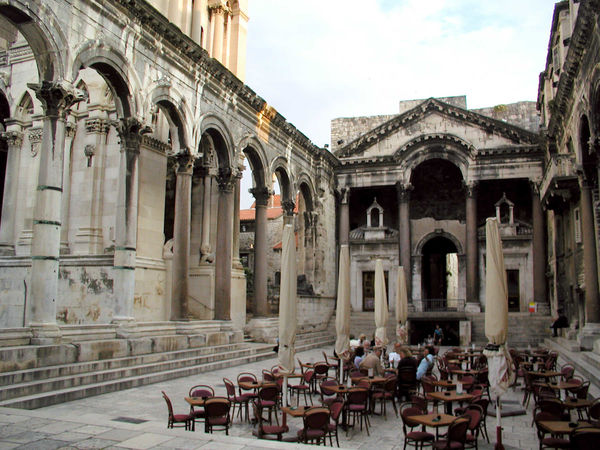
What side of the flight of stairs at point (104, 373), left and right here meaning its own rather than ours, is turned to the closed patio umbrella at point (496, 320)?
front

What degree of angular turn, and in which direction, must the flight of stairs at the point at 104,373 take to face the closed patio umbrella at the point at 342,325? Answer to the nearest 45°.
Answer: approximately 45° to its left

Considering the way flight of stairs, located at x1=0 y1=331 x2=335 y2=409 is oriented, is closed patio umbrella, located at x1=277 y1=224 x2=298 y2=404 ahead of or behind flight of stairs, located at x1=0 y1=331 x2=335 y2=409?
ahead

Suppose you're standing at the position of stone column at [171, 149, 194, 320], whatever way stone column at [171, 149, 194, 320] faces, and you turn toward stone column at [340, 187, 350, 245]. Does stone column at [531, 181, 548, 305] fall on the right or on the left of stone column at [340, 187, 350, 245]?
right

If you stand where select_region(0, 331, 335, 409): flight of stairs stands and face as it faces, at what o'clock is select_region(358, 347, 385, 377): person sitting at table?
The person sitting at table is roughly at 11 o'clock from the flight of stairs.

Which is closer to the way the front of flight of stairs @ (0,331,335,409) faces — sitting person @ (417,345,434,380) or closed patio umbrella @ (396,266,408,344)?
the sitting person

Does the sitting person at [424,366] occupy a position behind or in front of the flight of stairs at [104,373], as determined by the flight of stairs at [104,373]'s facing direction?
in front

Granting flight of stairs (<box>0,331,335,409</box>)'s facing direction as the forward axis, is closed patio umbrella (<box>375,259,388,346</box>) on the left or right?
on its left

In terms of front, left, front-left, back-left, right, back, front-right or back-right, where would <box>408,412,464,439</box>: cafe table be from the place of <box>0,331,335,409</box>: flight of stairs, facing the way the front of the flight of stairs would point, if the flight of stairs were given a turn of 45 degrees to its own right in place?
front-left

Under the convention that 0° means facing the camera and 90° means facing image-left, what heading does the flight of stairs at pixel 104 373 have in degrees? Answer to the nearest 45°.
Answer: approximately 315°

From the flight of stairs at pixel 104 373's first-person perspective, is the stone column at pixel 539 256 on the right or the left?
on its left

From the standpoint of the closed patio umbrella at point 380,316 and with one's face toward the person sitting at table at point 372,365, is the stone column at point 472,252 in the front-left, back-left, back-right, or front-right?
back-left

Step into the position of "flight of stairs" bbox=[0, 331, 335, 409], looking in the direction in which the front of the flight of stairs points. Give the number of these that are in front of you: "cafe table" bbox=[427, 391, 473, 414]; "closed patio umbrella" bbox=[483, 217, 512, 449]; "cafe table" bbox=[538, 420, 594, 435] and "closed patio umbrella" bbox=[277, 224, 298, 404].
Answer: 4

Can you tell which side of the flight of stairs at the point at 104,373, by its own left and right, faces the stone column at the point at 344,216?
left

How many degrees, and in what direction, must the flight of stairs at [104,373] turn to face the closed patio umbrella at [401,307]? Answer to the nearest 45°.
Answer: approximately 90° to its left
